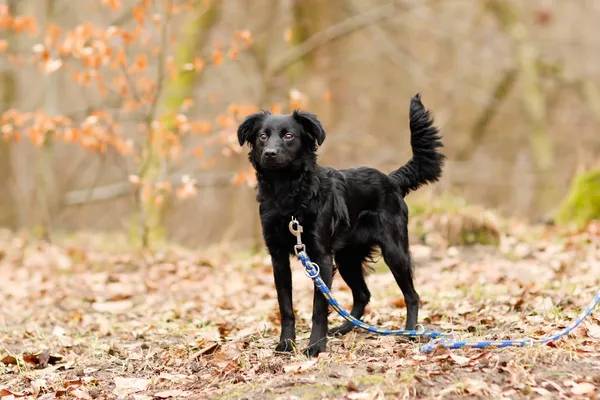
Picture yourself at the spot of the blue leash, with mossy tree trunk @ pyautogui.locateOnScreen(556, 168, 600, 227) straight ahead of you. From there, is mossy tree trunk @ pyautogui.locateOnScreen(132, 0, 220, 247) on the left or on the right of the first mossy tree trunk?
left

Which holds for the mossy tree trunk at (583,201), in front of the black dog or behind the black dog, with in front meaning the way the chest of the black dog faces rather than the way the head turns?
behind

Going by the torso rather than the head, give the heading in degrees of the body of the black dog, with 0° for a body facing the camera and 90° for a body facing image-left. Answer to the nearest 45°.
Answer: approximately 45°

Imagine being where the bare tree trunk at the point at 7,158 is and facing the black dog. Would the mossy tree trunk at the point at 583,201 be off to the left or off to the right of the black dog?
left

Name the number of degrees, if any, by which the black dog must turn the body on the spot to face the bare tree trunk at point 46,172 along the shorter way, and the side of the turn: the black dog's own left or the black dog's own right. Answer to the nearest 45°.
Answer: approximately 90° to the black dog's own right

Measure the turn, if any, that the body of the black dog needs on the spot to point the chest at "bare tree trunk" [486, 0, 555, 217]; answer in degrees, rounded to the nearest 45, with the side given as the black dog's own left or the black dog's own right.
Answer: approximately 135° to the black dog's own right

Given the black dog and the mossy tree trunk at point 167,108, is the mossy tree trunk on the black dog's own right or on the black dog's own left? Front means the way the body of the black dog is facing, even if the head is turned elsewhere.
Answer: on the black dog's own right
